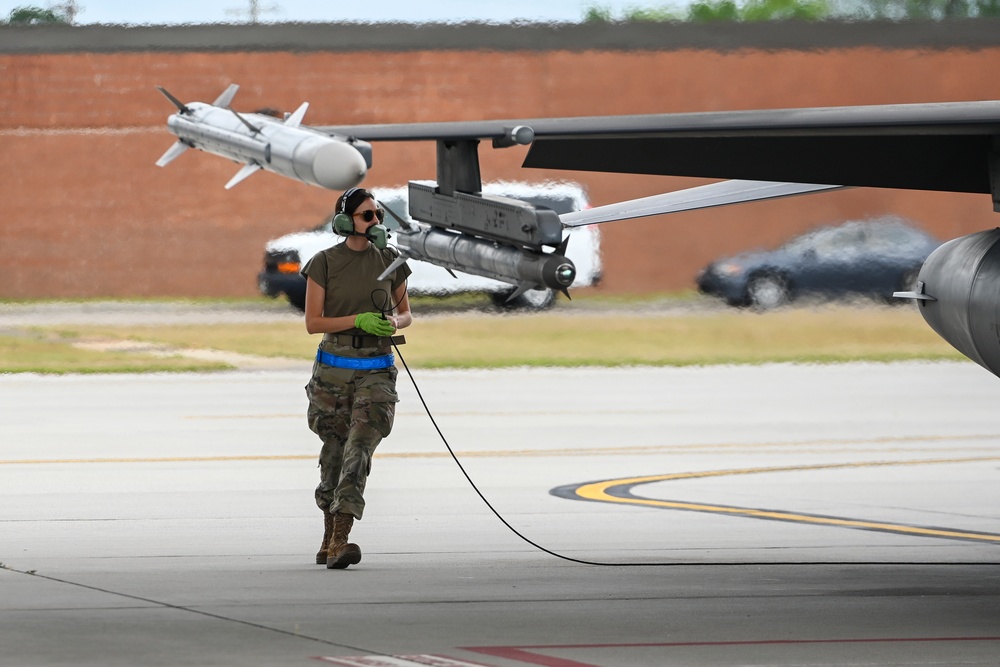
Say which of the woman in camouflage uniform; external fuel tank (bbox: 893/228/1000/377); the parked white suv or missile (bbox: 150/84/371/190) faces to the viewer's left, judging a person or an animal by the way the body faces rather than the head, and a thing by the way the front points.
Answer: the parked white suv

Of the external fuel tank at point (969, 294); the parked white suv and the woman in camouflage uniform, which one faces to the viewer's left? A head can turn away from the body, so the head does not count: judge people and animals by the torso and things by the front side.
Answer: the parked white suv

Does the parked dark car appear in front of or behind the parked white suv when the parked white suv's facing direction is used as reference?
behind

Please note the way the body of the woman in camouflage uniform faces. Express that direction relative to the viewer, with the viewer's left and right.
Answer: facing the viewer and to the right of the viewer

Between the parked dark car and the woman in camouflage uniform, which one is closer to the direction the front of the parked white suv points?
the woman in camouflage uniform

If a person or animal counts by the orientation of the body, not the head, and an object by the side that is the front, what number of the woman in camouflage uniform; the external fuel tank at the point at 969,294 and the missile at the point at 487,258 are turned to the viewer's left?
0

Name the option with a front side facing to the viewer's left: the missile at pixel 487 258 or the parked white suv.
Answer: the parked white suv

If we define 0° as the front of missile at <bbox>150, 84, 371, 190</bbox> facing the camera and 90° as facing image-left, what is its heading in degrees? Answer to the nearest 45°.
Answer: approximately 315°

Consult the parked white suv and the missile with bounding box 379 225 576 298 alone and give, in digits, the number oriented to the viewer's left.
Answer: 1

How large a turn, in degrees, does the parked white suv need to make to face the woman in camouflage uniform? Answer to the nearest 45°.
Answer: approximately 90° to its left

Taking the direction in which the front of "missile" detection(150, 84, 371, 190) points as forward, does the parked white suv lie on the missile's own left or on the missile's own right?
on the missile's own left

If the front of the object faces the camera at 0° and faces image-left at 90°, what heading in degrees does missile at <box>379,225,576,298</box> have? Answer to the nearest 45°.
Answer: approximately 315°

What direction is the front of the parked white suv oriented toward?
to the viewer's left

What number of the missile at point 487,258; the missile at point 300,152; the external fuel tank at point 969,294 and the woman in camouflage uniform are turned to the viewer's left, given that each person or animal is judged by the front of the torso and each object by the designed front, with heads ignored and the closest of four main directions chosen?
0

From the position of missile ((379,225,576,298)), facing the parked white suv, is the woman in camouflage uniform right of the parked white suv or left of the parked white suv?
left

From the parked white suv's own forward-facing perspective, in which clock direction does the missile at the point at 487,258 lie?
The missile is roughly at 9 o'clock from the parked white suv.
